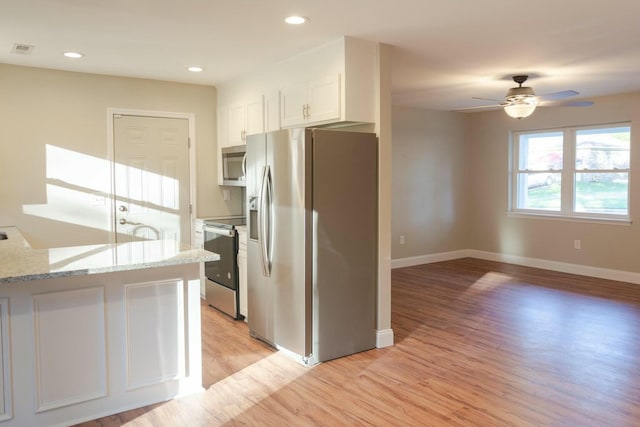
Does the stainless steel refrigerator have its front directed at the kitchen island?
yes

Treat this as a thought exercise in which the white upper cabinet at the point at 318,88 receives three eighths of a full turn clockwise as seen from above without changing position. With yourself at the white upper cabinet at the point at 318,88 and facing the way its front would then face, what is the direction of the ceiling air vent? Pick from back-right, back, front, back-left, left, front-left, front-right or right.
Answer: left

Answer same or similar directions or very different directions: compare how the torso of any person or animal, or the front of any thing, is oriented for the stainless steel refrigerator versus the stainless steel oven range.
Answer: same or similar directions

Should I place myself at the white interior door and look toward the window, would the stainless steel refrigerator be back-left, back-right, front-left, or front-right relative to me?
front-right

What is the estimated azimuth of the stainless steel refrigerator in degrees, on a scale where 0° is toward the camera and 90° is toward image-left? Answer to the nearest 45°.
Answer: approximately 45°

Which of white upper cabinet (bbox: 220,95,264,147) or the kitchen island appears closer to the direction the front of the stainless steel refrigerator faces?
the kitchen island

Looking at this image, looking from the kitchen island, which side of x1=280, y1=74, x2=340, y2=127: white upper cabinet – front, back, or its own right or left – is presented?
front

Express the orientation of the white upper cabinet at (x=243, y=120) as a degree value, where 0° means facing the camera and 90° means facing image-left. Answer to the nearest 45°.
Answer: approximately 45°

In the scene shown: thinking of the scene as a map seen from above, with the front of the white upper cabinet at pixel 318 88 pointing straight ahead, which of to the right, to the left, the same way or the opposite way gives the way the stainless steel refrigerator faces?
the same way

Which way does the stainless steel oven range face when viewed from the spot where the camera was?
facing the viewer and to the left of the viewer

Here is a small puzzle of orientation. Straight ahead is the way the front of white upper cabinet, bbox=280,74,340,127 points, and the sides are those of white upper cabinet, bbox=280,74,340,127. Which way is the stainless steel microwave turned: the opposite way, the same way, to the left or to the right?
the same way

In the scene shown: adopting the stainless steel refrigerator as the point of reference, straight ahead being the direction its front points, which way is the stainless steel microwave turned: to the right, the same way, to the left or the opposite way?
the same way

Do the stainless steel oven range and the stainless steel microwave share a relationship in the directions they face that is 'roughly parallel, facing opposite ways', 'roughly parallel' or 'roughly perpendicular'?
roughly parallel

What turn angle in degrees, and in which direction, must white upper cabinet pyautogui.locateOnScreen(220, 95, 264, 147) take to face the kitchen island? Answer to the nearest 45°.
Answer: approximately 45° to its left

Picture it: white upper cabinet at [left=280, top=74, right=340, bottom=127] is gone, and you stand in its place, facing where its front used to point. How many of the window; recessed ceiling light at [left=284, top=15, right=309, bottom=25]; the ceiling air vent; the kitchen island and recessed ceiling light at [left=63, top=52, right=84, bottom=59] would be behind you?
1
